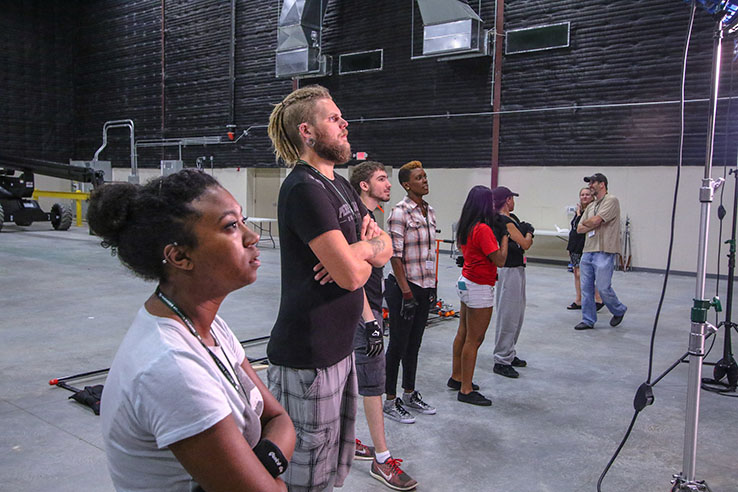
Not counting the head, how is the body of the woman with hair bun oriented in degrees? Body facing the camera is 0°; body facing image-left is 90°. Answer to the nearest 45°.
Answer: approximately 270°

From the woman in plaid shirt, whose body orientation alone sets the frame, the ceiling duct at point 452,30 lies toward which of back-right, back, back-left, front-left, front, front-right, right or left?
back-left

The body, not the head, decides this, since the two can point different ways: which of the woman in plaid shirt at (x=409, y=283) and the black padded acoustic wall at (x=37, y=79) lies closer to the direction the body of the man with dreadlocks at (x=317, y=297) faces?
the woman in plaid shirt

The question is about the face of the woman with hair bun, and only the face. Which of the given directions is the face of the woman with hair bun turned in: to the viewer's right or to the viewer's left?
to the viewer's right

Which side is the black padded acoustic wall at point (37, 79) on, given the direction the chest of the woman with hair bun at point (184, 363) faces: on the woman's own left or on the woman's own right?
on the woman's own left

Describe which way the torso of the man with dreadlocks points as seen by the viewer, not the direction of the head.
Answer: to the viewer's right

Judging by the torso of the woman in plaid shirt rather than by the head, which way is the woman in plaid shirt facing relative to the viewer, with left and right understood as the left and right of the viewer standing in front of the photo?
facing the viewer and to the right of the viewer

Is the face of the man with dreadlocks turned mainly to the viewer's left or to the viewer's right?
to the viewer's right

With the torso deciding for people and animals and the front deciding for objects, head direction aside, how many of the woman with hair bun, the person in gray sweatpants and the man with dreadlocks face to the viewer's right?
3

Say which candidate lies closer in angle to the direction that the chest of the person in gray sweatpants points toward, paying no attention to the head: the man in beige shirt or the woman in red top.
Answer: the man in beige shirt

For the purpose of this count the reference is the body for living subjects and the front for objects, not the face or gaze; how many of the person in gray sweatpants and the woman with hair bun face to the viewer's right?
2

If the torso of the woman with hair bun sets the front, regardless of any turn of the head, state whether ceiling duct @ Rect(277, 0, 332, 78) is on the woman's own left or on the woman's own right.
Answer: on the woman's own left

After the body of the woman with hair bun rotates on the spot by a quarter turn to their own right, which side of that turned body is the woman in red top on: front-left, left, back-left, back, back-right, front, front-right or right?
back-left

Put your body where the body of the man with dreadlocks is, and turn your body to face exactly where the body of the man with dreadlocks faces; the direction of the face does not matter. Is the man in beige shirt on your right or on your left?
on your left

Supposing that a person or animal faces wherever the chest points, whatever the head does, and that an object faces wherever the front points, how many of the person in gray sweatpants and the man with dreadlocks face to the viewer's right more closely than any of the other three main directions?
2

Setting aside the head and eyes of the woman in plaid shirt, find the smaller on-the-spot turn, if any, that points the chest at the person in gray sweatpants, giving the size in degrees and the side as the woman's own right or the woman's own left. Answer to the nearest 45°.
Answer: approximately 90° to the woman's own left

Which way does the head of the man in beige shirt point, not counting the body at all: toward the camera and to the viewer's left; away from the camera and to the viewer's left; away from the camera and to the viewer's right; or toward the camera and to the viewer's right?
toward the camera and to the viewer's left

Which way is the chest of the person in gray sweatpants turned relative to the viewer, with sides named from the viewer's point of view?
facing to the right of the viewer

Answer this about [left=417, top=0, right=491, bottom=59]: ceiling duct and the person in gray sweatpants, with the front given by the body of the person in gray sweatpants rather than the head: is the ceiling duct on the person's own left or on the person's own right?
on the person's own left
